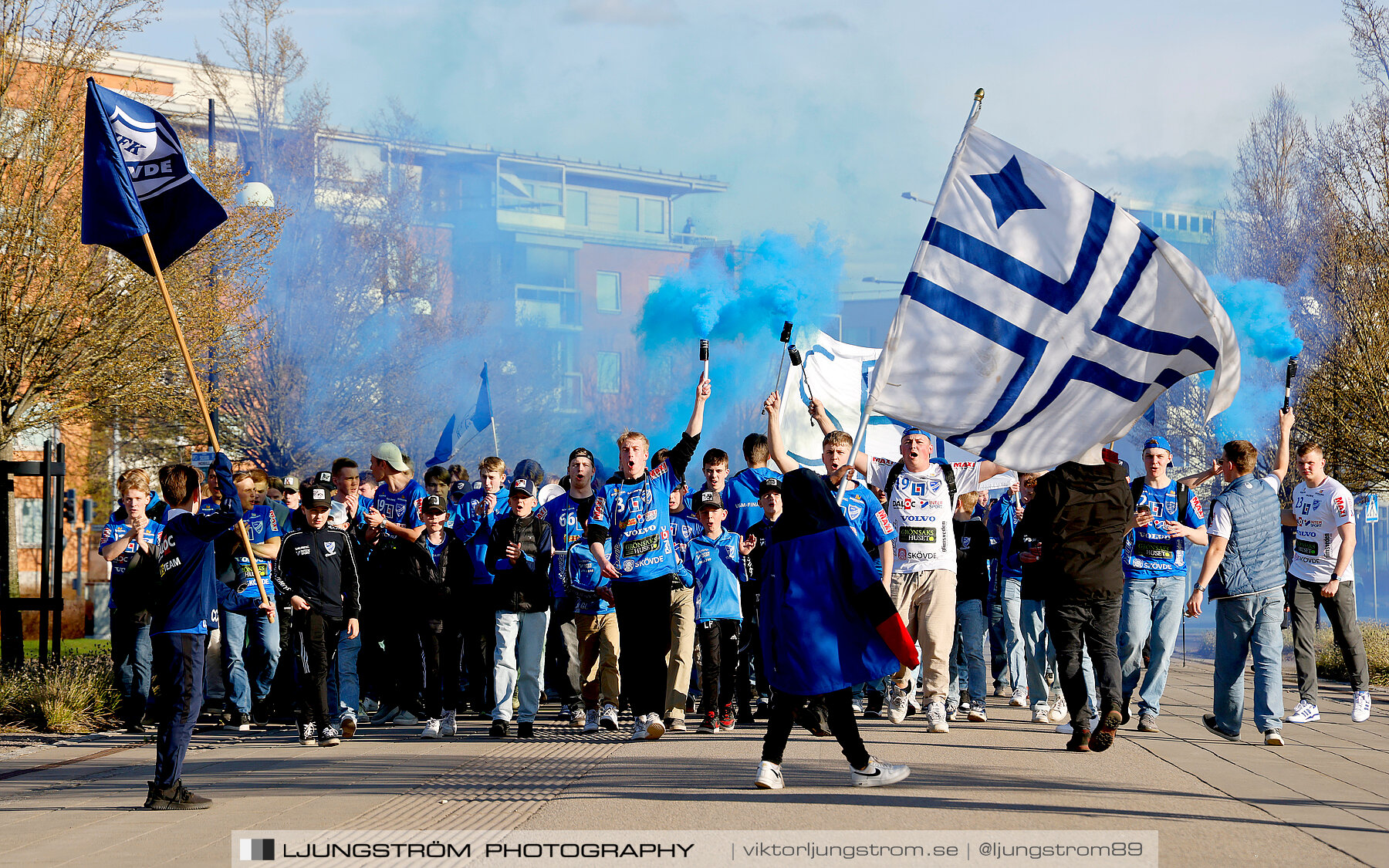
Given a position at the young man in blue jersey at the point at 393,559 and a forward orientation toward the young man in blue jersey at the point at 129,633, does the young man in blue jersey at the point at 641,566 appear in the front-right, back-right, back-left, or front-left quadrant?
back-left

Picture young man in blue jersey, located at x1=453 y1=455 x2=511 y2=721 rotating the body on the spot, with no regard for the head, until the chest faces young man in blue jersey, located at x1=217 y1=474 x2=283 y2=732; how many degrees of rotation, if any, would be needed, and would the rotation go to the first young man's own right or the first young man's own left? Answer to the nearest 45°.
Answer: approximately 90° to the first young man's own right

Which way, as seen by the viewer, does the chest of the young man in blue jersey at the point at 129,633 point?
toward the camera

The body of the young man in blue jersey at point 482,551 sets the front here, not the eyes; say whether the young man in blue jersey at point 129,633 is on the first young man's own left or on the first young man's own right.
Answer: on the first young man's own right

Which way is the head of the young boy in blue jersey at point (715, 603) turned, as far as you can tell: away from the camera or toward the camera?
toward the camera

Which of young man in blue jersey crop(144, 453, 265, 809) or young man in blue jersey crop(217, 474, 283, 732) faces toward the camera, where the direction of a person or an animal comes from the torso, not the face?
young man in blue jersey crop(217, 474, 283, 732)

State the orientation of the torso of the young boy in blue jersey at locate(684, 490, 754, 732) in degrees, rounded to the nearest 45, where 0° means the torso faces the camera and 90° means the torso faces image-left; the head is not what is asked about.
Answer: approximately 0°

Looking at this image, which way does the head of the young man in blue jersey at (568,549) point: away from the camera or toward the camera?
toward the camera

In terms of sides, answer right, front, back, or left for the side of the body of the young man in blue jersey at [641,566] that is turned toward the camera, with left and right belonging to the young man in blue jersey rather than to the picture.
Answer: front

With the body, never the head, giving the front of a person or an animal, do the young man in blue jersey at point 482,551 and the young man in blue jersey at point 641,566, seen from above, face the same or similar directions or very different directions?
same or similar directions

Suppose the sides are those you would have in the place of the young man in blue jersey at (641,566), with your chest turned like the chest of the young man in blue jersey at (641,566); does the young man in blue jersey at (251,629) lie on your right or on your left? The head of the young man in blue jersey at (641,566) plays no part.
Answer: on your right
